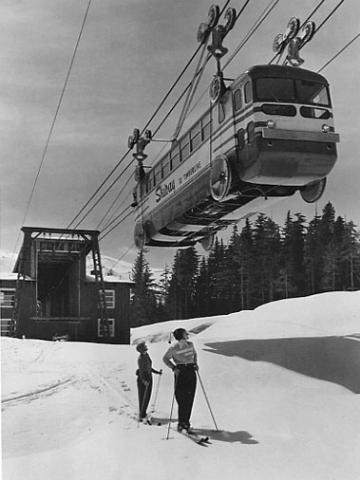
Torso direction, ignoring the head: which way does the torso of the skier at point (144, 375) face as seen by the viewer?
to the viewer's right

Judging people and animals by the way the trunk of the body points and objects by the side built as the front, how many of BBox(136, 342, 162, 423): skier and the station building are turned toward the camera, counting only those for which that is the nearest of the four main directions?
1

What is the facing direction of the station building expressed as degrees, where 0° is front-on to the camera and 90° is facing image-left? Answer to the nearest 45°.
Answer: approximately 0°

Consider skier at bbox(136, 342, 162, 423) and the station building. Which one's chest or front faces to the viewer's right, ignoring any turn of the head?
the skier

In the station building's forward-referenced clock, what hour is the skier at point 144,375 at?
The skier is roughly at 12 o'clock from the station building.
